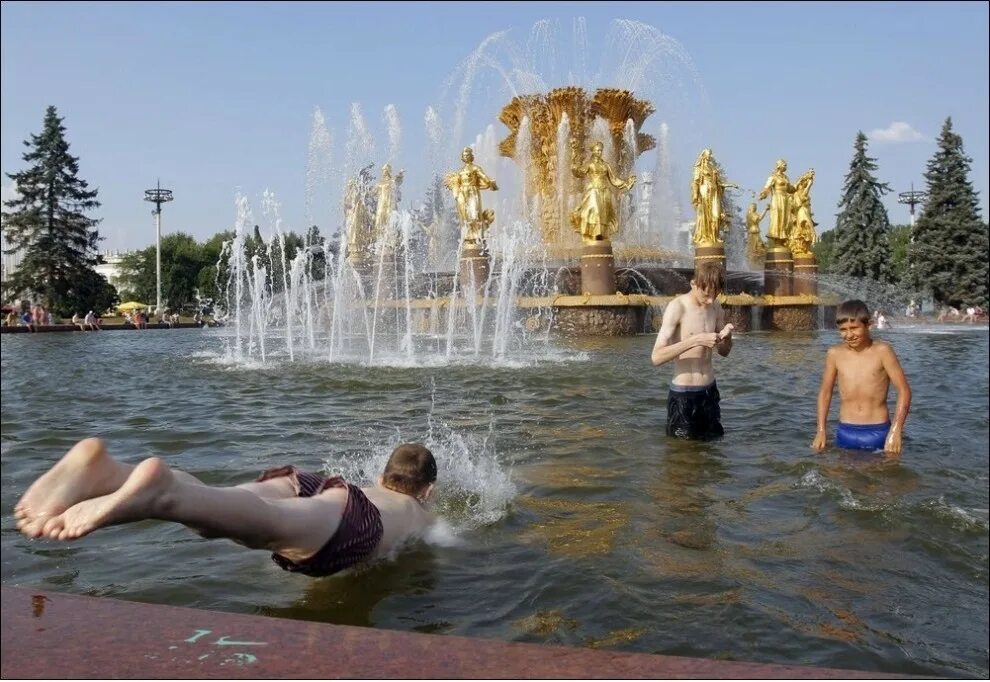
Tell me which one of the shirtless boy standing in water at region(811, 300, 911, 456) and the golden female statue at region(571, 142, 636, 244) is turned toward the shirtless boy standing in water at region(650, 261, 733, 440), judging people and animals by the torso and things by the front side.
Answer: the golden female statue

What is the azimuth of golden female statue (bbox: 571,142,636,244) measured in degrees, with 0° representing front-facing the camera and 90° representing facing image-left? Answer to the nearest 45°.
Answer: approximately 0°

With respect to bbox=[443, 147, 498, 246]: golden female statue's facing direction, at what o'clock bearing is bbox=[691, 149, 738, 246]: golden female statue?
bbox=[691, 149, 738, 246]: golden female statue is roughly at 9 o'clock from bbox=[443, 147, 498, 246]: golden female statue.

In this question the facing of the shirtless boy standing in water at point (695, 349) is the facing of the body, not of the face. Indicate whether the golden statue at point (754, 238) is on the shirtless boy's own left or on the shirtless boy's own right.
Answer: on the shirtless boy's own left

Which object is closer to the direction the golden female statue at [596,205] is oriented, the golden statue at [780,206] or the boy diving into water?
the boy diving into water

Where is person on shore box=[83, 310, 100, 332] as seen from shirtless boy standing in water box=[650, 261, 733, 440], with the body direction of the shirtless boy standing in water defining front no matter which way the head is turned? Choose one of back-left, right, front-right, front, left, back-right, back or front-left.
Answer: back

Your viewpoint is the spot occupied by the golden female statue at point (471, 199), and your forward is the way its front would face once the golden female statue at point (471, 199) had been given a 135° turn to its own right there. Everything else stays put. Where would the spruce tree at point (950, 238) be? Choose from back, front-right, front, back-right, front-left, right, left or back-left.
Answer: right

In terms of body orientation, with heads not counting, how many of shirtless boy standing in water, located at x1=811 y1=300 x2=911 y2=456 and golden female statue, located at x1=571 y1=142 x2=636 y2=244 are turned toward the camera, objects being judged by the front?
2
